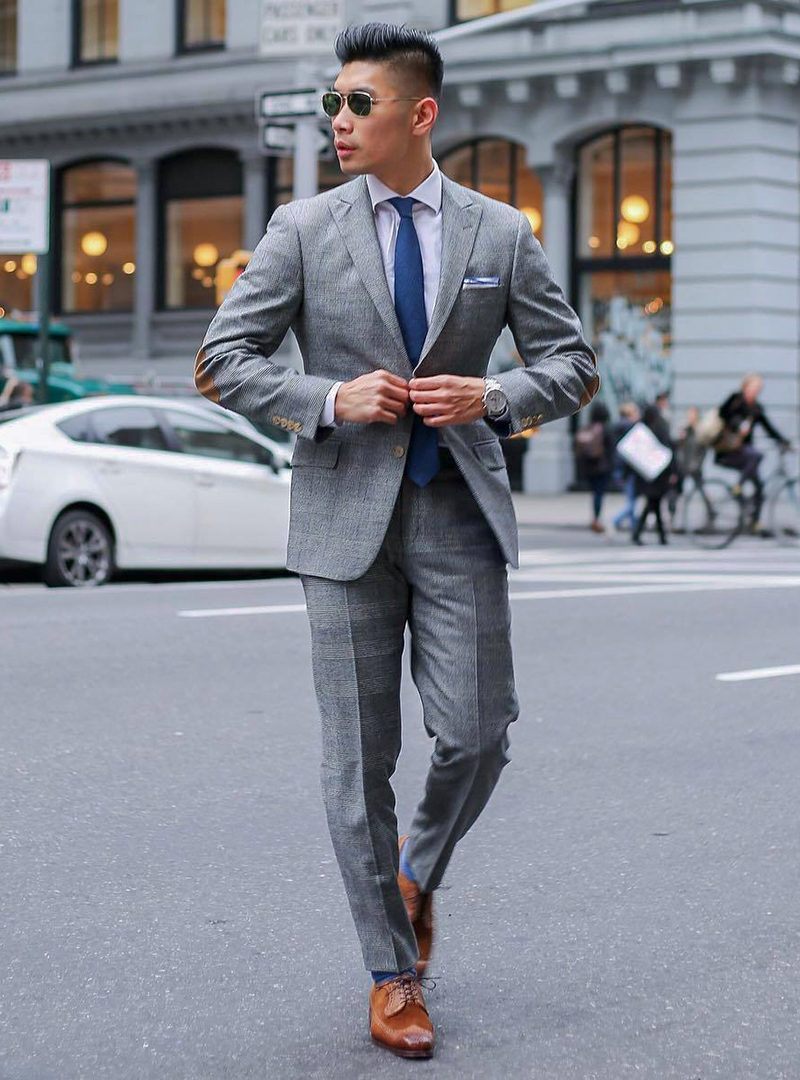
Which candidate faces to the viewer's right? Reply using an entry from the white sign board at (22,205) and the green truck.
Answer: the green truck

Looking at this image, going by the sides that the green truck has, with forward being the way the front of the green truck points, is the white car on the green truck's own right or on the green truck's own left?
on the green truck's own right

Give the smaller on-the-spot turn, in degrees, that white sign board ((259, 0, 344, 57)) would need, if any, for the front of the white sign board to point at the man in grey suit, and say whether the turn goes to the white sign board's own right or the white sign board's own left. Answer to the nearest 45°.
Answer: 0° — it already faces them

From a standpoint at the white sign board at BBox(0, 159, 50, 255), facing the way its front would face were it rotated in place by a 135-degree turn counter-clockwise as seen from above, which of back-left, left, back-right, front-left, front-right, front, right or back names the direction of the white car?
back-right

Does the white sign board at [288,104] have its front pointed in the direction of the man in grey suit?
yes

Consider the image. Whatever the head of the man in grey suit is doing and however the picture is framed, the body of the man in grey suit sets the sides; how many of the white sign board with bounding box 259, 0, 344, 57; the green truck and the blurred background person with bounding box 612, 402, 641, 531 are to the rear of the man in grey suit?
3

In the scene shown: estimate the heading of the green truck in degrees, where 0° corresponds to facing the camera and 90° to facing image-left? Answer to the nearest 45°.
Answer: approximately 270°

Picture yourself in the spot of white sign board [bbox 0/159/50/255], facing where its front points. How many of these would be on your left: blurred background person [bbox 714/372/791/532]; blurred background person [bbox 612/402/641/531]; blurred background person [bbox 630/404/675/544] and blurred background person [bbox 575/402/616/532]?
4

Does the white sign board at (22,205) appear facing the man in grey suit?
yes

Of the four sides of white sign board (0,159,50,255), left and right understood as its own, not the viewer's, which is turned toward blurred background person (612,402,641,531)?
left

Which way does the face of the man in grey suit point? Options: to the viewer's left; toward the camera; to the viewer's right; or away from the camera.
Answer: to the viewer's left

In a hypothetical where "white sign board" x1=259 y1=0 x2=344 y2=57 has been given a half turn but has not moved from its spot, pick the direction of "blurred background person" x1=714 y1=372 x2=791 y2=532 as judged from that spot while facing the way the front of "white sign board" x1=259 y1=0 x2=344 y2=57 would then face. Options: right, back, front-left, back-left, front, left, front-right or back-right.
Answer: right

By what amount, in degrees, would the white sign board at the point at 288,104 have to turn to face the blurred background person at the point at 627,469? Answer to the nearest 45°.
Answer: approximately 90° to its left
